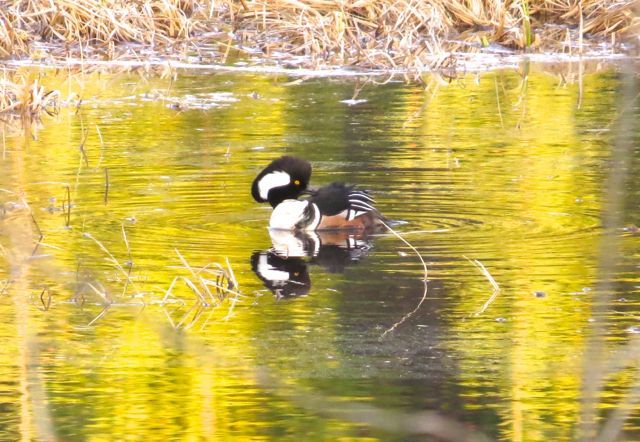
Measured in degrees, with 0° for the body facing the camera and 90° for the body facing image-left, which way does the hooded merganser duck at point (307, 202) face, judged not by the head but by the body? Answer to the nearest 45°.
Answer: approximately 90°
